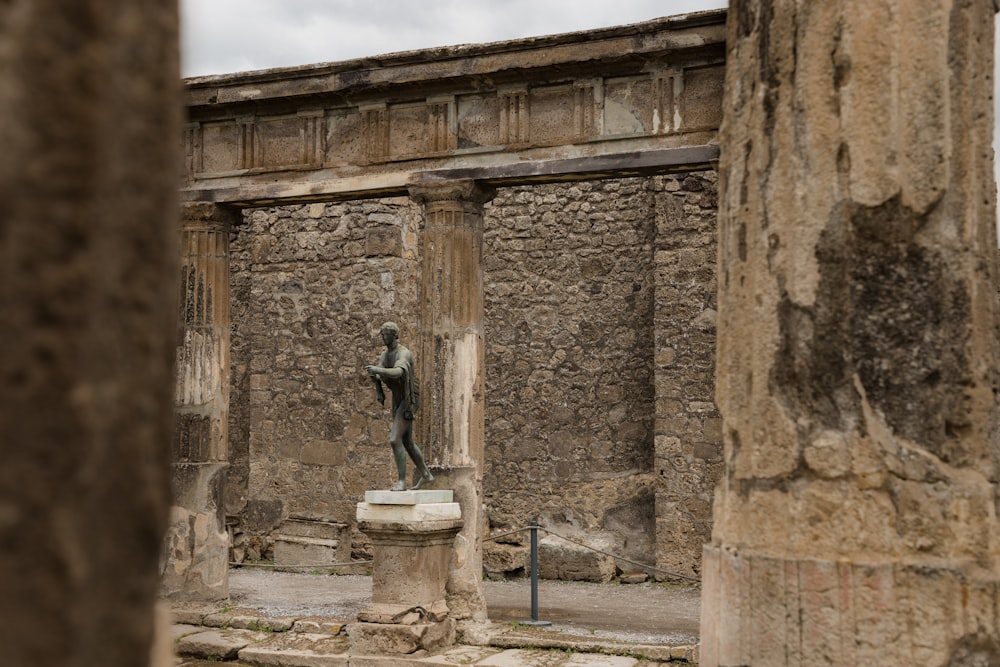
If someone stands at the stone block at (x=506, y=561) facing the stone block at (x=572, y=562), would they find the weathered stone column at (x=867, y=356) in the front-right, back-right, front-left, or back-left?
front-right

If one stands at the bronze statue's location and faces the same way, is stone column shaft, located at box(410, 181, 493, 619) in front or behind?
behind

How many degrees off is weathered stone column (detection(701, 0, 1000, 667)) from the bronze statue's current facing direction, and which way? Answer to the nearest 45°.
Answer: approximately 45° to its left

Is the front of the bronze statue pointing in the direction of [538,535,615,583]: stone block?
no

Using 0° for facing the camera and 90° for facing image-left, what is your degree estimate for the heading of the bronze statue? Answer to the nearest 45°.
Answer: approximately 45°

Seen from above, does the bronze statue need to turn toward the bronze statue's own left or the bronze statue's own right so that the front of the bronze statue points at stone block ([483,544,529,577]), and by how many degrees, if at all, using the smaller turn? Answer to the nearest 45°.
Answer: approximately 135° to the bronze statue's own right

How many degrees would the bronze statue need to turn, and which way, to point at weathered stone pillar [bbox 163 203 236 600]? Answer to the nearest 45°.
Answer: approximately 90° to its right

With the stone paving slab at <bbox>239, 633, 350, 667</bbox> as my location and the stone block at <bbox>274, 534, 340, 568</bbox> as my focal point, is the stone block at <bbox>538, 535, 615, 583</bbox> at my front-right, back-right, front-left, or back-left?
front-right
